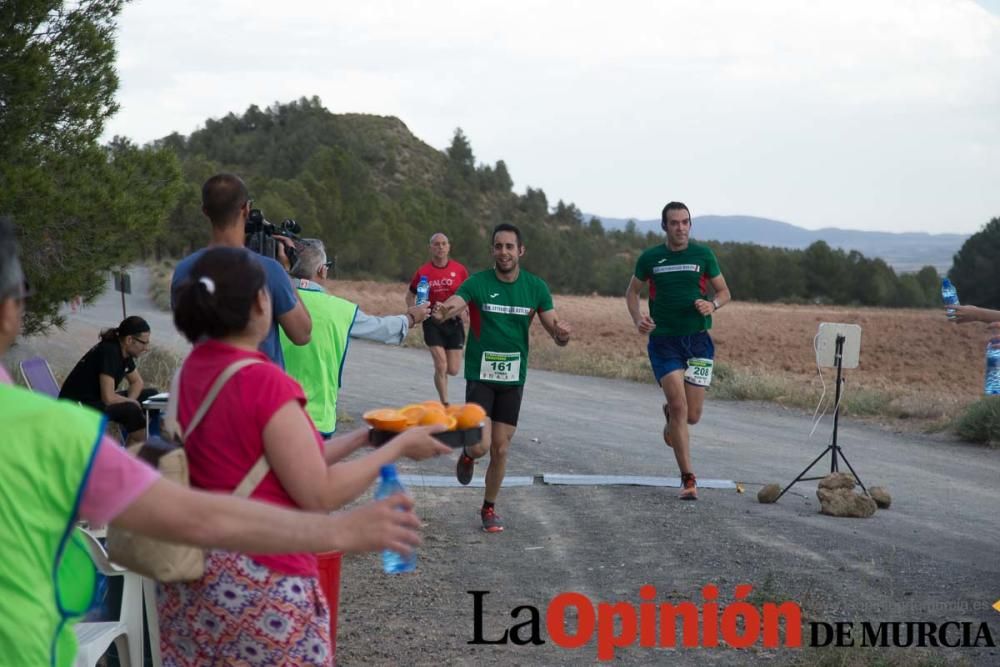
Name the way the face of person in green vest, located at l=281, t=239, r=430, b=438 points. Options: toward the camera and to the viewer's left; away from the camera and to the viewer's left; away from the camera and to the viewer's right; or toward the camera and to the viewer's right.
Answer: away from the camera and to the viewer's right

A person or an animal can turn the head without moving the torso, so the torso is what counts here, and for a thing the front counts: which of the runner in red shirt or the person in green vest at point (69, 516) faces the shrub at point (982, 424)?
the person in green vest

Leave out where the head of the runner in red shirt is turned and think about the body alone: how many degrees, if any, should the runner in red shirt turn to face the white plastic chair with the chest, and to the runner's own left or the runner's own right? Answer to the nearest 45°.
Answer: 0° — they already face it

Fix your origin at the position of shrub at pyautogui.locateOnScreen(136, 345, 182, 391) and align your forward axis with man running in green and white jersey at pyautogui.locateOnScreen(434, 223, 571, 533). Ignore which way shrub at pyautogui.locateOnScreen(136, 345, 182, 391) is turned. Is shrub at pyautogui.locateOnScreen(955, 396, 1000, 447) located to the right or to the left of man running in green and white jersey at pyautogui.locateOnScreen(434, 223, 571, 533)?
left

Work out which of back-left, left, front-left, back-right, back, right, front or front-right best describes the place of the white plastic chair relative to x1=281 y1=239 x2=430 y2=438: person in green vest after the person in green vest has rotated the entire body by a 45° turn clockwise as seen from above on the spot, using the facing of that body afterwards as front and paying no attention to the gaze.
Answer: back-right

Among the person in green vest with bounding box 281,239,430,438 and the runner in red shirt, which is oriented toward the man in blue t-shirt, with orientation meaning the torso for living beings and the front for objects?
the runner in red shirt

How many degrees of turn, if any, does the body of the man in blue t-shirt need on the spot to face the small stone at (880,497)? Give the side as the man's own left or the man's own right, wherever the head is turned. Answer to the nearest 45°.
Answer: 0° — they already face it

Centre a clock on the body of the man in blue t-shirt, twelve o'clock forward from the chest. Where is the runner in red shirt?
The runner in red shirt is roughly at 11 o'clock from the man in blue t-shirt.
